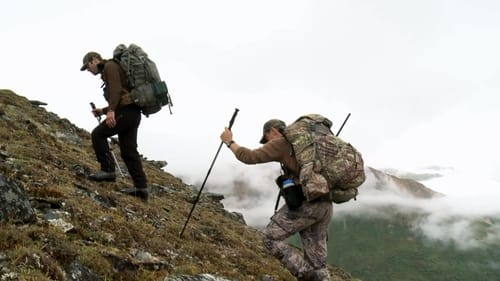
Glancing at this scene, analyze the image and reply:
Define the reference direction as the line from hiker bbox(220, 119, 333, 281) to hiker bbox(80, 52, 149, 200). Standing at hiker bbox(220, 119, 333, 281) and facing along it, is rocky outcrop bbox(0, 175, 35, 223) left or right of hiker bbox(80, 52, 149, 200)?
left

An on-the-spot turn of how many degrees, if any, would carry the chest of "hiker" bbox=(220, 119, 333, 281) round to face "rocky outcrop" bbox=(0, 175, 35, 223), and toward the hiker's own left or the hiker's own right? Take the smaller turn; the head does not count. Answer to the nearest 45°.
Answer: approximately 45° to the hiker's own left

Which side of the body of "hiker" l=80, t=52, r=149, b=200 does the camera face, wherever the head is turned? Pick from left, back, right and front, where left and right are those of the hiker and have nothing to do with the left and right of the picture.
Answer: left

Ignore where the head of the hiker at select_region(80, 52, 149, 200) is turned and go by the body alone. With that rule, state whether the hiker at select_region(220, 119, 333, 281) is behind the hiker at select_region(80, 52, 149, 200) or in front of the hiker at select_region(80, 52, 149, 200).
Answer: behind

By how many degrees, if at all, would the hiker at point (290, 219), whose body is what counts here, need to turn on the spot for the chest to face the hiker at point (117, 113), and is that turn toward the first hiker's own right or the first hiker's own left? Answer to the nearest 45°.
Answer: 0° — they already face them

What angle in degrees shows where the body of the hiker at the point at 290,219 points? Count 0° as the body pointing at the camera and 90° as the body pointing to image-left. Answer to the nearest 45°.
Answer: approximately 90°

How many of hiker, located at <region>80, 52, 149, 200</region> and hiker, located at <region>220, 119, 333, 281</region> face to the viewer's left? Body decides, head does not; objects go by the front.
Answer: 2
